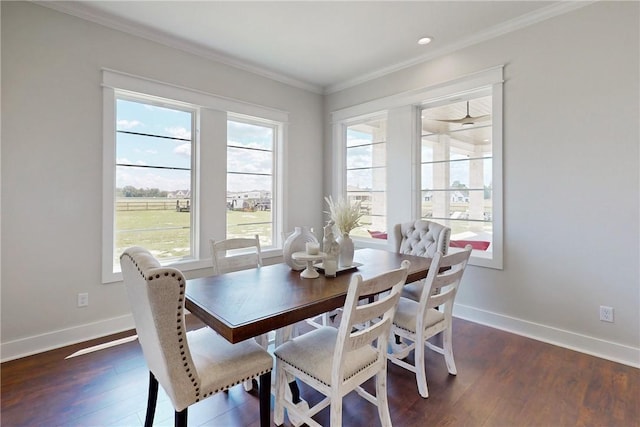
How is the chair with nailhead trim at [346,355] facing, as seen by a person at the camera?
facing away from the viewer and to the left of the viewer

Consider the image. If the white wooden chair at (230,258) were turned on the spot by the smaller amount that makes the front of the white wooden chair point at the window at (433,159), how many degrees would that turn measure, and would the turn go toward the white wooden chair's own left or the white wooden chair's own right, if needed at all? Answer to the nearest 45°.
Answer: approximately 45° to the white wooden chair's own left

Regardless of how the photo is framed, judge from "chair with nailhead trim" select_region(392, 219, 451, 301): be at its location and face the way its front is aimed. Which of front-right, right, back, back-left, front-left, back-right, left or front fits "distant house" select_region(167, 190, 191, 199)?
front-right

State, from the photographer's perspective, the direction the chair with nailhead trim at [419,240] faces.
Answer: facing the viewer and to the left of the viewer

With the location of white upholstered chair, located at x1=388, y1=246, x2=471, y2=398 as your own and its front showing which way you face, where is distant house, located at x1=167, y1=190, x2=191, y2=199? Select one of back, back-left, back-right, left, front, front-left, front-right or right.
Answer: front-left

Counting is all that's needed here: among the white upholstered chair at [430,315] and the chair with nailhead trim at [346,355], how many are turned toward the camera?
0

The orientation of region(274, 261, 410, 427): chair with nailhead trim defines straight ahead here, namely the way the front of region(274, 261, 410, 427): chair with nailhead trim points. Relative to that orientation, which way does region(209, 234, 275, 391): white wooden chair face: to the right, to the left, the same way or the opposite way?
the opposite way

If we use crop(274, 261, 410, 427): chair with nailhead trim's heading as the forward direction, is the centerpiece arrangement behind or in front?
in front

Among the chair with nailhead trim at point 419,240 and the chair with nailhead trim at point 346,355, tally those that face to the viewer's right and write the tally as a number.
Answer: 0

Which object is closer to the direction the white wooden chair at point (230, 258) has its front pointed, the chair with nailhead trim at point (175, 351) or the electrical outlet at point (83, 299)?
the chair with nailhead trim

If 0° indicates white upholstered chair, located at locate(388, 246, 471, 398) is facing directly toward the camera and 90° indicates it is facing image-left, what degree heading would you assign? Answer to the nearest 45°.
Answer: approximately 135°

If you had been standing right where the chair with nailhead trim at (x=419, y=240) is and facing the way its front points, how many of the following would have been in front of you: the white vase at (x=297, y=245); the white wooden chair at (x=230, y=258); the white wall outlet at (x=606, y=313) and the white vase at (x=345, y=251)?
3

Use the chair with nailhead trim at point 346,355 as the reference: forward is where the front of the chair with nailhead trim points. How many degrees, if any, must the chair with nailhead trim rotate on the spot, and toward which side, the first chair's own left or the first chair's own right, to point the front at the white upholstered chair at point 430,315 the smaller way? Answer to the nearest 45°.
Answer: approximately 90° to the first chair's own right

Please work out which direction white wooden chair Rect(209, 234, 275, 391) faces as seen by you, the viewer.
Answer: facing the viewer and to the right of the viewer

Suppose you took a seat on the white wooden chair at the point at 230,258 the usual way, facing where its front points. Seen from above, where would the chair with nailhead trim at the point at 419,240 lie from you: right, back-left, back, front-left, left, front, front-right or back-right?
front-left

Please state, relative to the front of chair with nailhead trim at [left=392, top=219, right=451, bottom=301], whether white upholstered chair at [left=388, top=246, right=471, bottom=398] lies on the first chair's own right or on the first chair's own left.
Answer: on the first chair's own left

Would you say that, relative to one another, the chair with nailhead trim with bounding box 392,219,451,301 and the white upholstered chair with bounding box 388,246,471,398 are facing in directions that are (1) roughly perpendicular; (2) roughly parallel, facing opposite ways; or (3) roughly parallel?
roughly perpendicular

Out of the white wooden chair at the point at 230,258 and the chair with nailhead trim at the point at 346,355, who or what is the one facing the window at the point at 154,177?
the chair with nailhead trim

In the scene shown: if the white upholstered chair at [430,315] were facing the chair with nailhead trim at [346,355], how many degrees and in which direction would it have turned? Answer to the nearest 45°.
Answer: approximately 90° to its left

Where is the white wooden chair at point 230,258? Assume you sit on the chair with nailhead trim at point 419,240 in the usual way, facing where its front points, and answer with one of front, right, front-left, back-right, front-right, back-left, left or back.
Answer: front

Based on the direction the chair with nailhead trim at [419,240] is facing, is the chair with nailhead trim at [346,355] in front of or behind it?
in front
